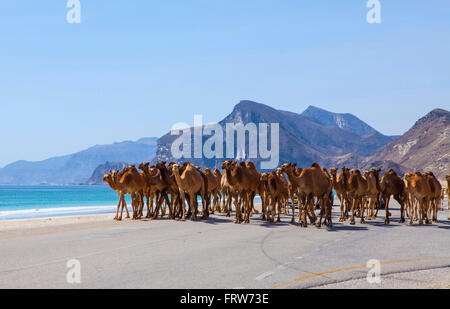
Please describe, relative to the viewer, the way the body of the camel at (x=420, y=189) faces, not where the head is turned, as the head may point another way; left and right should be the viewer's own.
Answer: facing the viewer and to the left of the viewer

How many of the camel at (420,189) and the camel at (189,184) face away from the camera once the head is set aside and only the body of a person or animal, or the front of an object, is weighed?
0

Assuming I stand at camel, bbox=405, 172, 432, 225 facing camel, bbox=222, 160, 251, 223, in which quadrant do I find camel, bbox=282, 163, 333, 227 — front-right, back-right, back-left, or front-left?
front-left

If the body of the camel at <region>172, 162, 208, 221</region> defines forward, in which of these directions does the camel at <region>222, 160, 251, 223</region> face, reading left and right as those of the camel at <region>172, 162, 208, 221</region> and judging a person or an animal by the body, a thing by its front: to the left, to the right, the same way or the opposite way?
the same way

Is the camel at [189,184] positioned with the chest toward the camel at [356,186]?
no

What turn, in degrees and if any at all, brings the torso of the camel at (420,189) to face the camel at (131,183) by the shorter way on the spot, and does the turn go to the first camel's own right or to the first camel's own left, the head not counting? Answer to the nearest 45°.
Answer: approximately 45° to the first camel's own right

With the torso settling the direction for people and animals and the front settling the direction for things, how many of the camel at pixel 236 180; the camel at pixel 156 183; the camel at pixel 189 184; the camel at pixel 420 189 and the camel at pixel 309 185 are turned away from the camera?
0

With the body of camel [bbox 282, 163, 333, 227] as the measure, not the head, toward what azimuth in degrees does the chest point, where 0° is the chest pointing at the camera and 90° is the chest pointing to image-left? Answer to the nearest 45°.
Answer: approximately 45°

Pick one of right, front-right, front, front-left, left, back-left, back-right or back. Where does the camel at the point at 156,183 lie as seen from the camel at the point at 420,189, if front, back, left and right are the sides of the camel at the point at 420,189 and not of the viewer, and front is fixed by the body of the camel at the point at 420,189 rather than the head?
front-right

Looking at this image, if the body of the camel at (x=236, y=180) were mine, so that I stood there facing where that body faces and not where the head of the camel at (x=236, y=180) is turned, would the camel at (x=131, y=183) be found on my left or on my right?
on my right

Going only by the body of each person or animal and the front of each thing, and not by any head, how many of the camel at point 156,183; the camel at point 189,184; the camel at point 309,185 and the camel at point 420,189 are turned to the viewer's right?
0

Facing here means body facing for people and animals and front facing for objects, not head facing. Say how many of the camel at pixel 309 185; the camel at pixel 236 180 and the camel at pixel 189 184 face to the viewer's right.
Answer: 0

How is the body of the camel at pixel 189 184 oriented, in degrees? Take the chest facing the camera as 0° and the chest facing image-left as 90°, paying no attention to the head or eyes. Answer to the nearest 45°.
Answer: approximately 45°

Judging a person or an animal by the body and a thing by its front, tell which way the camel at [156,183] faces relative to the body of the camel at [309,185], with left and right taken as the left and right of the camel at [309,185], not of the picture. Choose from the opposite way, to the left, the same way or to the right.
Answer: the same way

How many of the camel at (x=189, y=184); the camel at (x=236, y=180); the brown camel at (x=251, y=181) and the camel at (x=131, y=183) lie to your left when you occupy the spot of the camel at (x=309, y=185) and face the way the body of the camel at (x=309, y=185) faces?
0

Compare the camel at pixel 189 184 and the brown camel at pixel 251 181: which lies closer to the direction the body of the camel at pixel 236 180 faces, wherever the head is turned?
the camel
